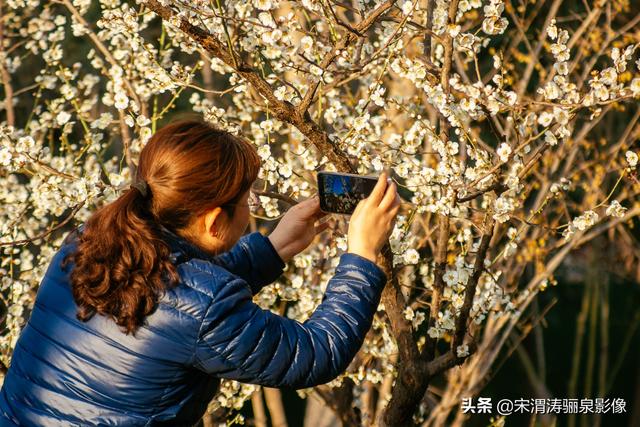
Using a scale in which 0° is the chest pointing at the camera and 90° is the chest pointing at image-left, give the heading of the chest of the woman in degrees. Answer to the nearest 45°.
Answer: approximately 225°

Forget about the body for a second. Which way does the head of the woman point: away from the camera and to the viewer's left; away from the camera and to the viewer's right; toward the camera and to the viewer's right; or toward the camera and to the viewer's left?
away from the camera and to the viewer's right

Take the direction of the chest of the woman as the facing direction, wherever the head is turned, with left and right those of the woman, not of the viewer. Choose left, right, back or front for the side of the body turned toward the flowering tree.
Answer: front
